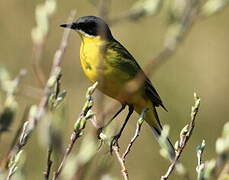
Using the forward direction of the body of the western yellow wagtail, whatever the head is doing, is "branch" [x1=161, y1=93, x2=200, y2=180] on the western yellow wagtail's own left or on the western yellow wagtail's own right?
on the western yellow wagtail's own left

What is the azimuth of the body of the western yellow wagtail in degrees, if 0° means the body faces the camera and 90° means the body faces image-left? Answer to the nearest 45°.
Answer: approximately 90°
